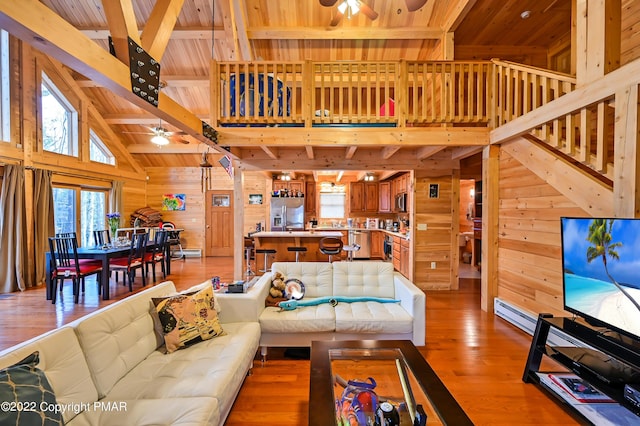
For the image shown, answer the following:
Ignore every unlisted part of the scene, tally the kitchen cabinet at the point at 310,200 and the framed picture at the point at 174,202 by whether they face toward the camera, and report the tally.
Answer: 2

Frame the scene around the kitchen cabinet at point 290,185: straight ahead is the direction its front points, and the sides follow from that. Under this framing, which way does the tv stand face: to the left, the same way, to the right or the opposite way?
to the right

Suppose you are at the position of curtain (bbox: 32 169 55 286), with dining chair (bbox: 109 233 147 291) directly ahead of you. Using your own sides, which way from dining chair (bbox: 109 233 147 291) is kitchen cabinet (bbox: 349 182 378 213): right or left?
left

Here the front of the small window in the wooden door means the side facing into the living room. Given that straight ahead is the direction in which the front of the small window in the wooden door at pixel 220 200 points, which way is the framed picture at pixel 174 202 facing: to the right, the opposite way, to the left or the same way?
the same way

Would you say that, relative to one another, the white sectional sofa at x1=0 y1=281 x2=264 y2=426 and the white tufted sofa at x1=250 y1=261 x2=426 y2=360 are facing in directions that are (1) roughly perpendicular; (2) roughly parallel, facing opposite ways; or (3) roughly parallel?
roughly perpendicular

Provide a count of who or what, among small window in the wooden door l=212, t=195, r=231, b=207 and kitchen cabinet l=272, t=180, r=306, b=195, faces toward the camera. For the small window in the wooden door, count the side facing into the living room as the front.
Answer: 2

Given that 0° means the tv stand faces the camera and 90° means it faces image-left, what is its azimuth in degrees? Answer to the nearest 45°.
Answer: approximately 45°

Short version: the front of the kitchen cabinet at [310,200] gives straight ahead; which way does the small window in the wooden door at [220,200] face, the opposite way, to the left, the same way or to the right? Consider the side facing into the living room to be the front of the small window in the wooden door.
the same way

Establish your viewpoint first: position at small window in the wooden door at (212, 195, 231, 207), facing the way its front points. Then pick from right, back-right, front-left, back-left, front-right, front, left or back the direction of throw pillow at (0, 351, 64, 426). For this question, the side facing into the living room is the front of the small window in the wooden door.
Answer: front

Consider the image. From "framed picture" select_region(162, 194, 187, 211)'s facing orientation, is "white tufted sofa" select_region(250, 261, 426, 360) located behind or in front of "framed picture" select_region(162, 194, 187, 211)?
in front

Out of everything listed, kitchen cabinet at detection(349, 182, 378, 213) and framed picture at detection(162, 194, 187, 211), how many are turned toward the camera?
2

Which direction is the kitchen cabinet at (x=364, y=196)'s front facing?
toward the camera

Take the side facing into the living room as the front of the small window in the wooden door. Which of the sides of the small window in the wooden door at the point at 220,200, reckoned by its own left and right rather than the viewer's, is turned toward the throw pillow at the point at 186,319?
front

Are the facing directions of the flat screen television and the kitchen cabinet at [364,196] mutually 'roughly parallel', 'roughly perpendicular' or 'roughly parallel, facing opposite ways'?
roughly perpendicular

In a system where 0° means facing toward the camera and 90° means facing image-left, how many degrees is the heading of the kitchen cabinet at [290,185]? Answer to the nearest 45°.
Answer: approximately 0°

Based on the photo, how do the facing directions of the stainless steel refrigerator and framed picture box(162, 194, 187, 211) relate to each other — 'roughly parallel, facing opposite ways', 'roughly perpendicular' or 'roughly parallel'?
roughly parallel

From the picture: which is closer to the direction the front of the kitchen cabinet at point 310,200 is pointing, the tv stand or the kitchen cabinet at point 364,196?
the tv stand

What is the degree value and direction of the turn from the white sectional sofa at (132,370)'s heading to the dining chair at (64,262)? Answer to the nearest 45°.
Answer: approximately 135° to its left
